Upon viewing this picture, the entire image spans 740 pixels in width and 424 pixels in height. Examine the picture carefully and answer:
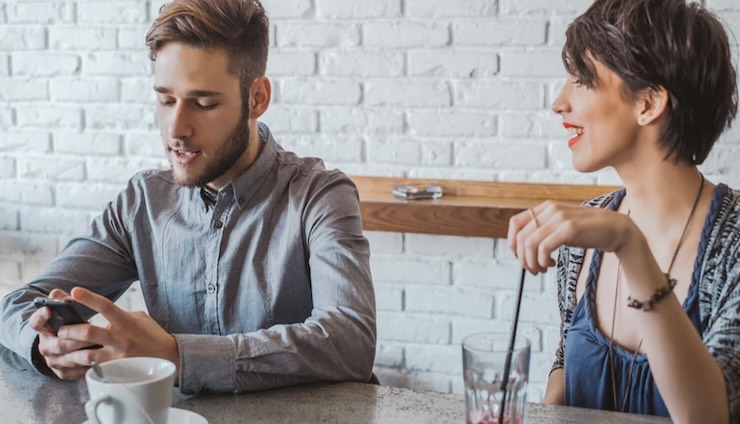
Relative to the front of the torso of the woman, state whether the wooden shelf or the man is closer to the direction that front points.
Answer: the man

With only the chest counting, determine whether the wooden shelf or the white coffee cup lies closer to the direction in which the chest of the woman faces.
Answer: the white coffee cup

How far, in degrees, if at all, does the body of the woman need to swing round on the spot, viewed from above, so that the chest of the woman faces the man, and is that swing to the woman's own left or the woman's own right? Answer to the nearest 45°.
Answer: approximately 45° to the woman's own right

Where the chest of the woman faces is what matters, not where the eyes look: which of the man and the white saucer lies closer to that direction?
the white saucer

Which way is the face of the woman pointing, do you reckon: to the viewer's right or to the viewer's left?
to the viewer's left

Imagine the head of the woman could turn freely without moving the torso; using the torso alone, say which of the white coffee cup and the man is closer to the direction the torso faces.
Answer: the white coffee cup

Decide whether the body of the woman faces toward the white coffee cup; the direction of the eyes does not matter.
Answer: yes

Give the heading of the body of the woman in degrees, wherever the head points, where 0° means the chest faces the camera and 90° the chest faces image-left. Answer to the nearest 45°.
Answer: approximately 45°

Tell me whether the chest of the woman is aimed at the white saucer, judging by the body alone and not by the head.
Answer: yes

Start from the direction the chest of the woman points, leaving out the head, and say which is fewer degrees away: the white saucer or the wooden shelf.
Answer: the white saucer
